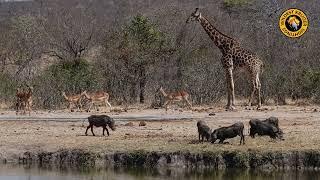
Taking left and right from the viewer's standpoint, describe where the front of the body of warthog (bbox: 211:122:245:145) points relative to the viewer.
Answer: facing to the left of the viewer

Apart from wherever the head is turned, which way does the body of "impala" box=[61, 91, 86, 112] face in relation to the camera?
to the viewer's left
